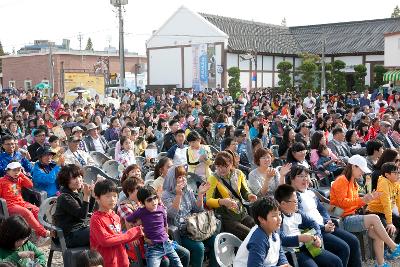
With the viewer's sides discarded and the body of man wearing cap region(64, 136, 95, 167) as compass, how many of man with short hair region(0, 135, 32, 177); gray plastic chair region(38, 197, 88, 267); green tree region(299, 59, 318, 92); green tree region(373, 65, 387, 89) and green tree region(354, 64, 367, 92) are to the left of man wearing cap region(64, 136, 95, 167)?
3

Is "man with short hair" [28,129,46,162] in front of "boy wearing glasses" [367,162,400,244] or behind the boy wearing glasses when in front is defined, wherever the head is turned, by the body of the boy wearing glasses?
behind

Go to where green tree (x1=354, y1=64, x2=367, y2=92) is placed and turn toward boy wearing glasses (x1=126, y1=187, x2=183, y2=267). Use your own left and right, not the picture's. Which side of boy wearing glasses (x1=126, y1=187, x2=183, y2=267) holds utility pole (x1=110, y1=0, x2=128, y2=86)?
right

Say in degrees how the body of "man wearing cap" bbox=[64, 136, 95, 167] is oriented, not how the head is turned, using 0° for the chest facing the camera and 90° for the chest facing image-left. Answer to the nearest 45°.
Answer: approximately 315°

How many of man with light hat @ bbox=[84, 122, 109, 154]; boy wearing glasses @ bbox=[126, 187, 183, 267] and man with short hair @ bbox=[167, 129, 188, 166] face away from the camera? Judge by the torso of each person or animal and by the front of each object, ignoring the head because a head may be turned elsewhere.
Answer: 0

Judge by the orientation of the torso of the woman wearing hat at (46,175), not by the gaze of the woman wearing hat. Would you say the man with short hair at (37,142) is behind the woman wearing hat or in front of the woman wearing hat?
behind

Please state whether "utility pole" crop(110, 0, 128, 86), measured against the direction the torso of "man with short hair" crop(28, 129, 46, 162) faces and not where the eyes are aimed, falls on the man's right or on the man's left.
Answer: on the man's left

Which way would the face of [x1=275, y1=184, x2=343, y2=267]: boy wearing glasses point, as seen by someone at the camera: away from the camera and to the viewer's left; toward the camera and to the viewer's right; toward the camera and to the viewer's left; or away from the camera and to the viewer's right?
toward the camera and to the viewer's right

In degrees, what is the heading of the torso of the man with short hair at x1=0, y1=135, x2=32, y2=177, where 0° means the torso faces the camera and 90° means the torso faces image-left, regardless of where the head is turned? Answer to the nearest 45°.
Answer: approximately 315°

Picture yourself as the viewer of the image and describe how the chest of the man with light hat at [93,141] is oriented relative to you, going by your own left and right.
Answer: facing the viewer and to the right of the viewer

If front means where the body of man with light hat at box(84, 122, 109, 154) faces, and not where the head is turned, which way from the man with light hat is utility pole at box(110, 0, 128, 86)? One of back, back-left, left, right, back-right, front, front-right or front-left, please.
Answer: back-left

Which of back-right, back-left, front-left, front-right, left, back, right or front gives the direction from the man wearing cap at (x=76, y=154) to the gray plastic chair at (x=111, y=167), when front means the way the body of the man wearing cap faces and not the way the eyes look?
front-left

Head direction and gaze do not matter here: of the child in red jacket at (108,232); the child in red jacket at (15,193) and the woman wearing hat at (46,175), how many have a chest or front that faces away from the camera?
0
